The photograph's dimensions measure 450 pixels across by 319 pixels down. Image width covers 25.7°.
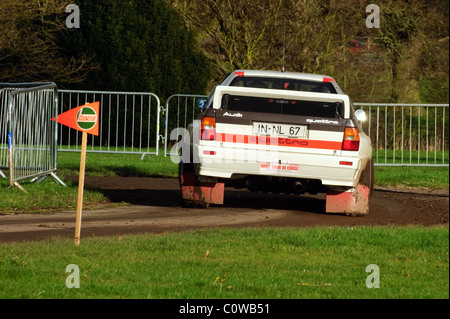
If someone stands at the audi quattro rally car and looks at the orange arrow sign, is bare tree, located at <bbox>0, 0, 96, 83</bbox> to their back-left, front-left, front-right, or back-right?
back-right

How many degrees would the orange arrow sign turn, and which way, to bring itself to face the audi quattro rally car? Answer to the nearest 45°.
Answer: approximately 135° to its left

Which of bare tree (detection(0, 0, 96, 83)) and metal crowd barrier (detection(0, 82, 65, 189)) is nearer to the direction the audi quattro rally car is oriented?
the bare tree

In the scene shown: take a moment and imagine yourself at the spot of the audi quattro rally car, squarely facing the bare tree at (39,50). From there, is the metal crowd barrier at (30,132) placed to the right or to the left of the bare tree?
left

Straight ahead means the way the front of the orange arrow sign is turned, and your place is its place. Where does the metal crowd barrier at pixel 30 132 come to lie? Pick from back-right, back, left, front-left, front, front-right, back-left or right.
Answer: back

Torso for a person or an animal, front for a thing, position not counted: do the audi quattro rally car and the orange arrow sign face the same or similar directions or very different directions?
very different directions

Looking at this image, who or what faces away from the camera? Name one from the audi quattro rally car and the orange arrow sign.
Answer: the audi quattro rally car

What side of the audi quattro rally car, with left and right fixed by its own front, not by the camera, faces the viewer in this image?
back

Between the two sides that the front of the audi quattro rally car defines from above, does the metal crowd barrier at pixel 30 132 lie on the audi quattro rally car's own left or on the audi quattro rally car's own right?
on the audi quattro rally car's own left

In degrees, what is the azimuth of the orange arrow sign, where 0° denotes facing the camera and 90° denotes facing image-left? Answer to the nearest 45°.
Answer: approximately 0°

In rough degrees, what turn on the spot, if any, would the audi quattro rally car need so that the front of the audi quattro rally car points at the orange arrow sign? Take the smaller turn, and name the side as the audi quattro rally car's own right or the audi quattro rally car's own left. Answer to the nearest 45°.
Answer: approximately 135° to the audi quattro rally car's own left

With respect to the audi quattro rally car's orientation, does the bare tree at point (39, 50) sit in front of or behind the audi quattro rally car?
in front

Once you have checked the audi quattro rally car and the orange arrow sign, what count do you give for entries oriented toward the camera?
1

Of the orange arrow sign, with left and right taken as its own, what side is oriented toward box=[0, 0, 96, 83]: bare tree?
back
